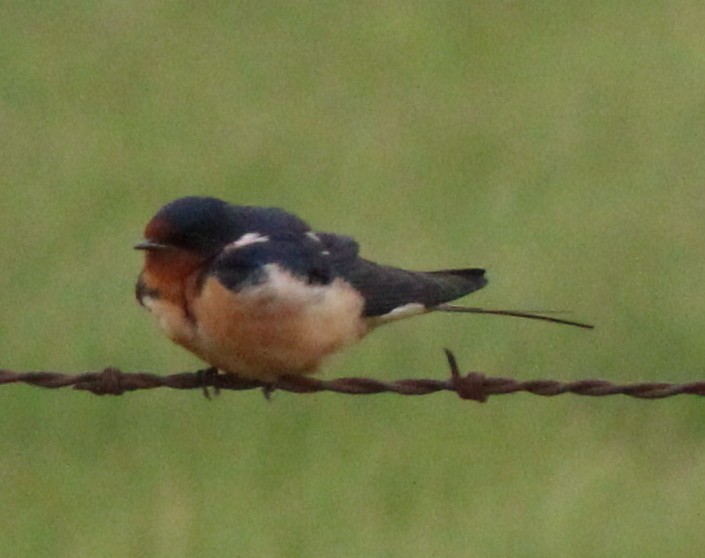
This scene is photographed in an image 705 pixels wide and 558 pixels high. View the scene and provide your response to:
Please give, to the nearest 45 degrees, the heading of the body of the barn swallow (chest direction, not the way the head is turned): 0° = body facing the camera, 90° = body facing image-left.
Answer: approximately 90°
